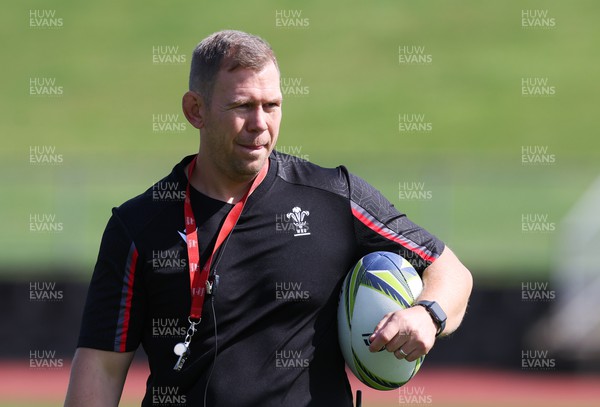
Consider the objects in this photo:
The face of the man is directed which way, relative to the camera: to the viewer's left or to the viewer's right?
to the viewer's right

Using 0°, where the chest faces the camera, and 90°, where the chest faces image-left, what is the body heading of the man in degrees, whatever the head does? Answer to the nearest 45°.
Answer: approximately 0°
